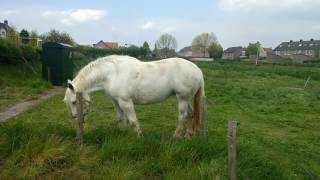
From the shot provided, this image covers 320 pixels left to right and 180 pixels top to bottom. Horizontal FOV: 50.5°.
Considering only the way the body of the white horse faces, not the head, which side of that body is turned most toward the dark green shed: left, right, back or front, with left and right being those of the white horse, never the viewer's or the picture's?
right

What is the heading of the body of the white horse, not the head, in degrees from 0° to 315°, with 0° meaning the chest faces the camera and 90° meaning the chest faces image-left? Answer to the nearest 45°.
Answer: approximately 90°

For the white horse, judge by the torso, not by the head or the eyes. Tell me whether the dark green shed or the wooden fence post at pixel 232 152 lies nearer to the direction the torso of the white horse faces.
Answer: the dark green shed

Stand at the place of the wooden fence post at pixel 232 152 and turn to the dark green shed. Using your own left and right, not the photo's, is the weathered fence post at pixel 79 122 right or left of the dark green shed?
left

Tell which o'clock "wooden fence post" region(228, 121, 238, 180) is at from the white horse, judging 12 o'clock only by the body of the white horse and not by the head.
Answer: The wooden fence post is roughly at 8 o'clock from the white horse.

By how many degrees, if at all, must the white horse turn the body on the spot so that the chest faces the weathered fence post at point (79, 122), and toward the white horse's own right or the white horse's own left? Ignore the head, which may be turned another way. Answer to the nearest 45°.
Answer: approximately 45° to the white horse's own left

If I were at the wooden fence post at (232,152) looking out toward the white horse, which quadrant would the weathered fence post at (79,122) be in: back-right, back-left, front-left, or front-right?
front-left

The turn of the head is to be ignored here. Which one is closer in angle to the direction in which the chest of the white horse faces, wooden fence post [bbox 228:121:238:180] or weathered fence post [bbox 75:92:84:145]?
the weathered fence post
